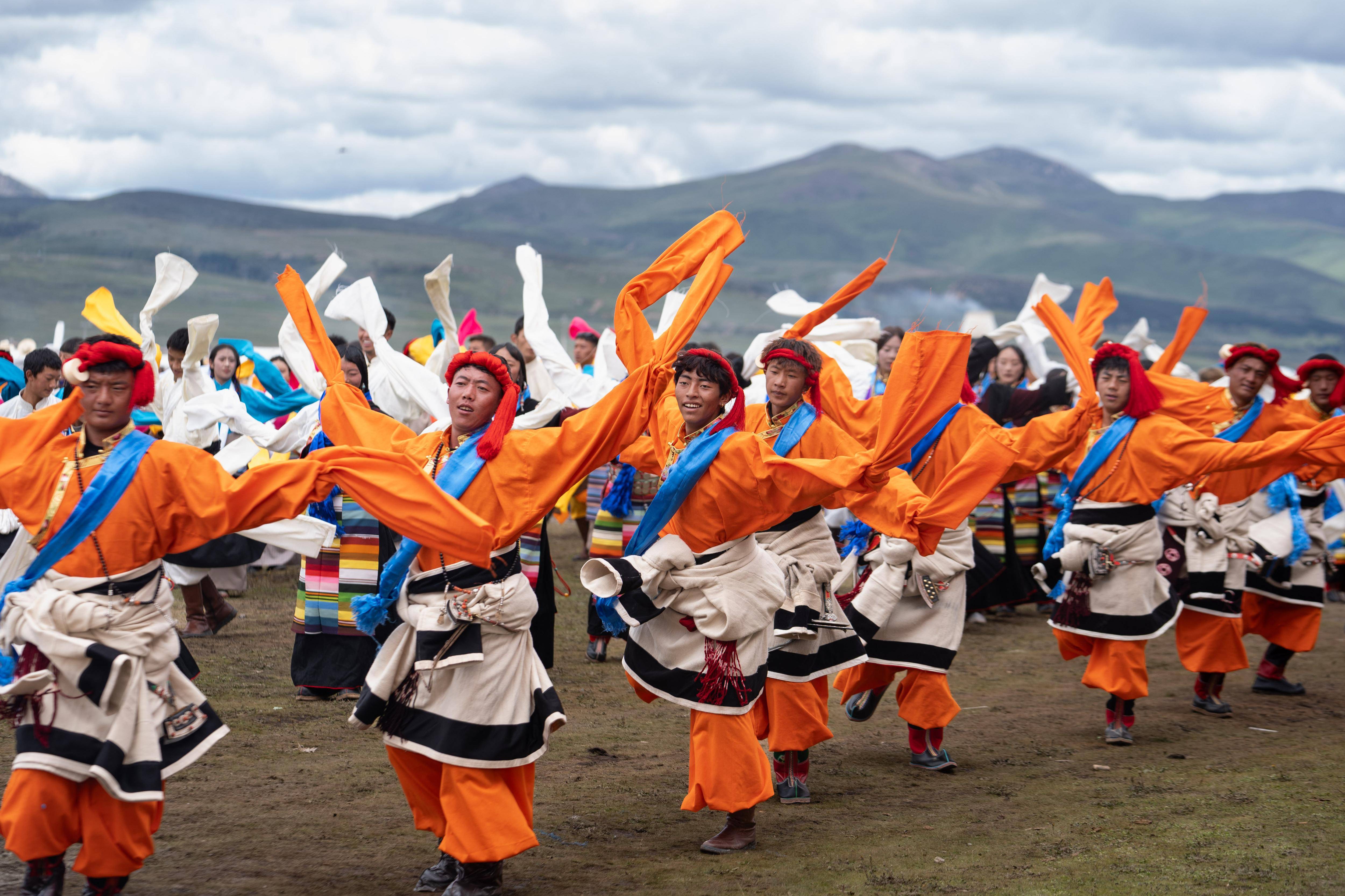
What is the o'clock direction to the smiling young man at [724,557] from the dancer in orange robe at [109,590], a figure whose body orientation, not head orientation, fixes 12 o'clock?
The smiling young man is roughly at 9 o'clock from the dancer in orange robe.

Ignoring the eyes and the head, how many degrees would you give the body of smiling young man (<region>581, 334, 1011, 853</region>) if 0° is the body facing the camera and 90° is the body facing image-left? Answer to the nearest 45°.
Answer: approximately 45°

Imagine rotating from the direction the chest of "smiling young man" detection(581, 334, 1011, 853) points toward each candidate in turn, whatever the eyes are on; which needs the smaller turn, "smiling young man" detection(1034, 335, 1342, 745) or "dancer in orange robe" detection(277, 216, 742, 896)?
the dancer in orange robe

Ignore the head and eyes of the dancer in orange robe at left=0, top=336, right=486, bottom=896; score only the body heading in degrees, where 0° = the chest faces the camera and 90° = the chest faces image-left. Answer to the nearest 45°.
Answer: approximately 0°

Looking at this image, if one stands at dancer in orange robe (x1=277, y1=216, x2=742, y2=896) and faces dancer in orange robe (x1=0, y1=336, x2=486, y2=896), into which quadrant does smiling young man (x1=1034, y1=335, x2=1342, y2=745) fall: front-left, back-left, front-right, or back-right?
back-right

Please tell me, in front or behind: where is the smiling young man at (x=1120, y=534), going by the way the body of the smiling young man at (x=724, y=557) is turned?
behind

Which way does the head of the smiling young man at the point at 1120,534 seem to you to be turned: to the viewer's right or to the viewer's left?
to the viewer's left

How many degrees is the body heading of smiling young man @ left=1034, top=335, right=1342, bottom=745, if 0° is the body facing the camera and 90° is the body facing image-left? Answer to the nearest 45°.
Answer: approximately 45°

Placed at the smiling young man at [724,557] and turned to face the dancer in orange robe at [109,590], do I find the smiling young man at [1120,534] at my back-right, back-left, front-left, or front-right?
back-right
